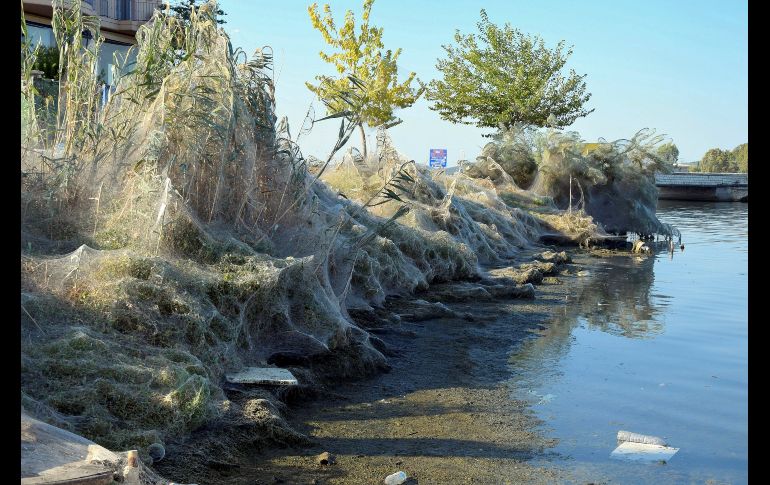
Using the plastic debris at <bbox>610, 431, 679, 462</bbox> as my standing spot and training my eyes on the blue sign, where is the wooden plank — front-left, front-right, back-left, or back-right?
back-left

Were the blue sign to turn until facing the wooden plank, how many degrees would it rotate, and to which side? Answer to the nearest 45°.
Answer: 0° — it already faces it

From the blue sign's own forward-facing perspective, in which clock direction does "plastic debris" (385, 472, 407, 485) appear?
The plastic debris is roughly at 12 o'clock from the blue sign.

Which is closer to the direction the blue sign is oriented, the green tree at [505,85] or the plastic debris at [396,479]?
the plastic debris

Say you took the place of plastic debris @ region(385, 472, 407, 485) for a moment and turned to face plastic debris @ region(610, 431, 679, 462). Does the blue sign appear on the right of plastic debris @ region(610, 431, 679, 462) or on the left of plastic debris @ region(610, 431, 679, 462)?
left

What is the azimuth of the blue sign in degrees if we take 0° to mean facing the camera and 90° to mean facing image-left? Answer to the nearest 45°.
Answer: approximately 0°

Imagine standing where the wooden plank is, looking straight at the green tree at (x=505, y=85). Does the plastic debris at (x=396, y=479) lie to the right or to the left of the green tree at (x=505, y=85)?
right

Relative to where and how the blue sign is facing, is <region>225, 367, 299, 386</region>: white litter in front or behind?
in front

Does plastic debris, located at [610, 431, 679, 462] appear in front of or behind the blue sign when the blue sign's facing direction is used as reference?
in front
